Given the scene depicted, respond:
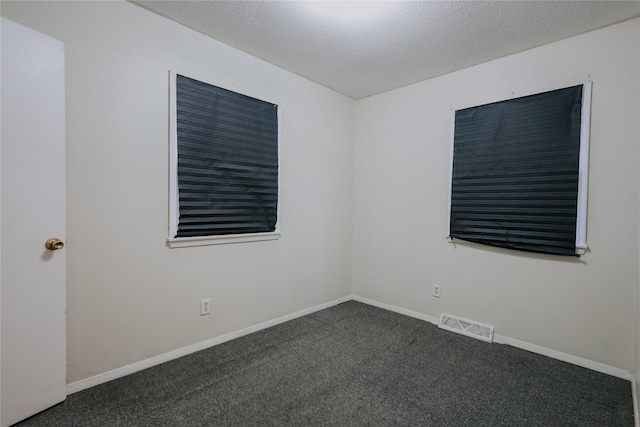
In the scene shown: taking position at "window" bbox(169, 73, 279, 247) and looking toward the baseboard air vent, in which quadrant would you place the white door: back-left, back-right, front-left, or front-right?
back-right

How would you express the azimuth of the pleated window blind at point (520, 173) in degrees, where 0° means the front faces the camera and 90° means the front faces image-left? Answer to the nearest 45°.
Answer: approximately 45°

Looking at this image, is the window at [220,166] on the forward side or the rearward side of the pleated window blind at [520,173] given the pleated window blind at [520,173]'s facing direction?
on the forward side
